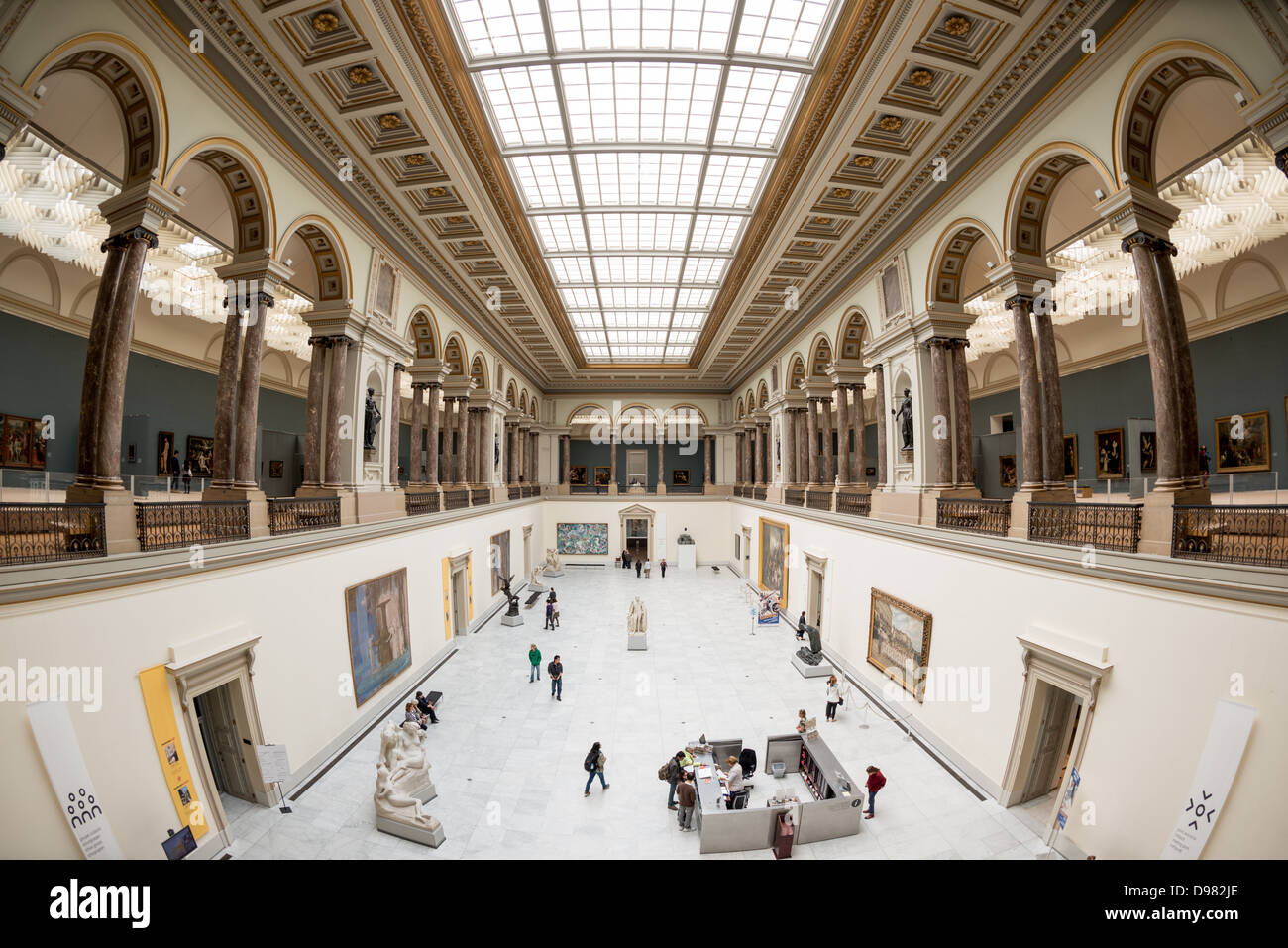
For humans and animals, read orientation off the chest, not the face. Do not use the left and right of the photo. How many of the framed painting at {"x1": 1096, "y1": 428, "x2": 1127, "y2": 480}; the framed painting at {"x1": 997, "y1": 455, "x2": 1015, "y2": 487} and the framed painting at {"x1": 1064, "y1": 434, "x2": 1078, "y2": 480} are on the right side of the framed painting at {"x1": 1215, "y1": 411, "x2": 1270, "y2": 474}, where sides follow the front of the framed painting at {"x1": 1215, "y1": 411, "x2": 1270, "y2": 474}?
3

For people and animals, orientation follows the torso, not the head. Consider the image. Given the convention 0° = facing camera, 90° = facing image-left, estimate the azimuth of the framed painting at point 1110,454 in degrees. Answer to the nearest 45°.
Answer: approximately 45°

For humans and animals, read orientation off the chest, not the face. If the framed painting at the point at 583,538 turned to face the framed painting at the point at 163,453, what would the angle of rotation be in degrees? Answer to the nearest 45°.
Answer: approximately 45° to its right

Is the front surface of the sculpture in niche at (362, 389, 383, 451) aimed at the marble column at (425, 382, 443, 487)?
no

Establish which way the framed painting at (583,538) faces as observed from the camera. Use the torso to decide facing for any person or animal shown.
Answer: facing the viewer

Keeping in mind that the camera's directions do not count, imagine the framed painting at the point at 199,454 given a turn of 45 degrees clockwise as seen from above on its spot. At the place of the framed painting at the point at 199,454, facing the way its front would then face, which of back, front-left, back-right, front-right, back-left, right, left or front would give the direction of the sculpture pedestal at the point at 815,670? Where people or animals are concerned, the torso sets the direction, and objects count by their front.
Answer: front-left

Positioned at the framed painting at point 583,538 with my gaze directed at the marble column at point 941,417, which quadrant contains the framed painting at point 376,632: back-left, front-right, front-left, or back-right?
front-right

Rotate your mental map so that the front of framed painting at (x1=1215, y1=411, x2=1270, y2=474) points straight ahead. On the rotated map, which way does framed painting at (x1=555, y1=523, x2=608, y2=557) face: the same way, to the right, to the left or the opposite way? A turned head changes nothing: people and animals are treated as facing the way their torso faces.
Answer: to the left

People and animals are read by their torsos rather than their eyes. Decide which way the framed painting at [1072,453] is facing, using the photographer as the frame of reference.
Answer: facing the viewer and to the left of the viewer

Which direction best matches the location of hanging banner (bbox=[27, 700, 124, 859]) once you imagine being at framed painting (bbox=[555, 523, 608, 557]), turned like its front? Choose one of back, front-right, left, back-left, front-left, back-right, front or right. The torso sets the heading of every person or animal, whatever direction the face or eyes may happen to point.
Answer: front

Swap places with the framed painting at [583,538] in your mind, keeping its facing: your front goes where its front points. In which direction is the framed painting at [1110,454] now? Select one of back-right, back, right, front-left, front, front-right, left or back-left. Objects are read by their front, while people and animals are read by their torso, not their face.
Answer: front-left
